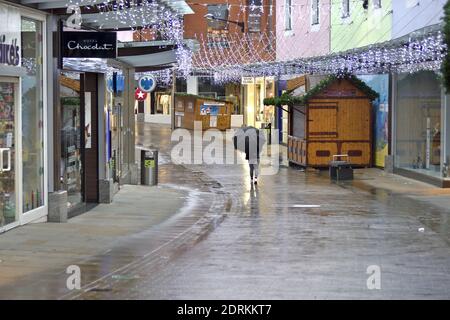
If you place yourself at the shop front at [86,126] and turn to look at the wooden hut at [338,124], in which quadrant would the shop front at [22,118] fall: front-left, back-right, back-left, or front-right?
back-right

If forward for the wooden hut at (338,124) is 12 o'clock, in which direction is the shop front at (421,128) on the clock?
The shop front is roughly at 8 o'clock from the wooden hut.

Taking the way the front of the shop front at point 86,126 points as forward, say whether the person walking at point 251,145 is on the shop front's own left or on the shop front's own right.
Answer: on the shop front's own left

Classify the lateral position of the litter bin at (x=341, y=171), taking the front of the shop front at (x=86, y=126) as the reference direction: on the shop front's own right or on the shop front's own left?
on the shop front's own left
